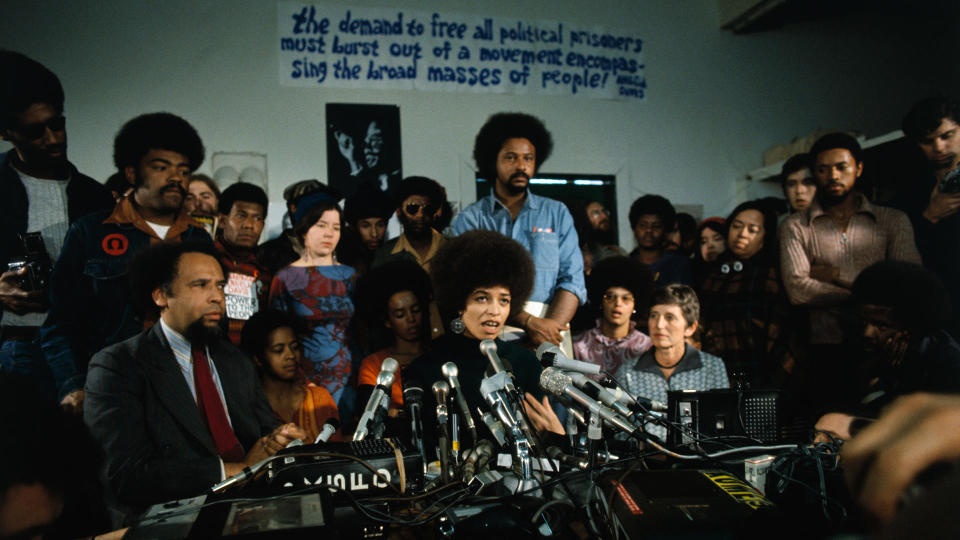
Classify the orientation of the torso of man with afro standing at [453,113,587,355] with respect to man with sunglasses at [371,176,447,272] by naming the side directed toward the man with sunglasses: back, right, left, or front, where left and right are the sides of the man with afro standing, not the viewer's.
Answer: right

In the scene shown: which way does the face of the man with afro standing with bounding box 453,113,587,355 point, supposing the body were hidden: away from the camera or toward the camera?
toward the camera

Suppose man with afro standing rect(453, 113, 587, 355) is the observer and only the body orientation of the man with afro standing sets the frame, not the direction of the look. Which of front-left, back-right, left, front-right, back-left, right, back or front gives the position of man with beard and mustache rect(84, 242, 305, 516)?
front-right

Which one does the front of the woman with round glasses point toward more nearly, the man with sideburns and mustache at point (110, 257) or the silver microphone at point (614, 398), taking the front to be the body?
the silver microphone

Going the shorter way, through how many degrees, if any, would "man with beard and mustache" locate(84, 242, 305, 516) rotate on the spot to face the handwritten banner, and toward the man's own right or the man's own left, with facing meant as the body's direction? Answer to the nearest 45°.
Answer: approximately 90° to the man's own left

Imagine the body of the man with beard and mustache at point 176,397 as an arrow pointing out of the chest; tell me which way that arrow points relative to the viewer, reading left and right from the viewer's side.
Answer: facing the viewer and to the right of the viewer

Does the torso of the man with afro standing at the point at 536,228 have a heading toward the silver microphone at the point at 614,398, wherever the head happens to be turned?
yes

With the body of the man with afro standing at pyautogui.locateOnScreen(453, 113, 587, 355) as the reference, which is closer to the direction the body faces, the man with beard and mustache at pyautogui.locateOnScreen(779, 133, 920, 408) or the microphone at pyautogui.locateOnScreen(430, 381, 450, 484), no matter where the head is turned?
the microphone

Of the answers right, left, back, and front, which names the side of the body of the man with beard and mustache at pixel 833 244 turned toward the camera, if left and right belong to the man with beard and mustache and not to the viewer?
front

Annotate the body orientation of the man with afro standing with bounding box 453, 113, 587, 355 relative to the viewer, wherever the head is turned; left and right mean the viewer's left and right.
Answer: facing the viewer

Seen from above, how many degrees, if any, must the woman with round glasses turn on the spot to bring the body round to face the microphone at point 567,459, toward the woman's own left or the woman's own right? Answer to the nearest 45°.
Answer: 0° — they already face it

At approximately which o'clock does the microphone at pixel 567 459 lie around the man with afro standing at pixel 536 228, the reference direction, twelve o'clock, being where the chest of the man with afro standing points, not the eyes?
The microphone is roughly at 12 o'clock from the man with afro standing.

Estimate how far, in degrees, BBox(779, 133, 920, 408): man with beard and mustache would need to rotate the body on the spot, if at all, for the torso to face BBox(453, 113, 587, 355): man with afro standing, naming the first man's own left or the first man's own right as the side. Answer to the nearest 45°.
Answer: approximately 45° to the first man's own right
